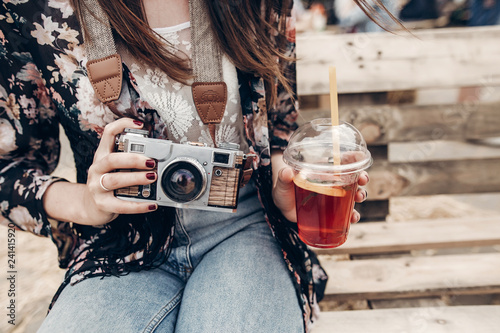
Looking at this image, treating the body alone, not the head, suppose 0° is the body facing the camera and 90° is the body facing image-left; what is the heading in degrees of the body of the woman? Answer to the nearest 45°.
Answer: approximately 0°
